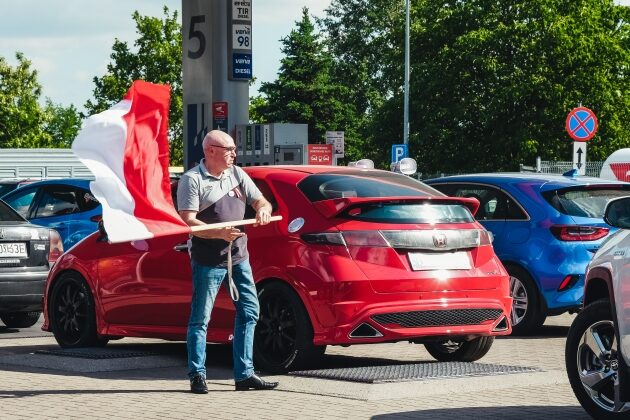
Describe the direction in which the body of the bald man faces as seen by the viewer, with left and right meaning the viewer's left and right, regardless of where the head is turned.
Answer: facing the viewer and to the right of the viewer

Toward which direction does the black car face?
away from the camera

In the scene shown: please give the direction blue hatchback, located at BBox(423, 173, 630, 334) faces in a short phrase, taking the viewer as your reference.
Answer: facing away from the viewer and to the left of the viewer

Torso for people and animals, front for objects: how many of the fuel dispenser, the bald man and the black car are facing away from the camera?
1

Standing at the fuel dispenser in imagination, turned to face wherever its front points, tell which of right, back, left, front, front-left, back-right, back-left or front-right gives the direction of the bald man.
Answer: front

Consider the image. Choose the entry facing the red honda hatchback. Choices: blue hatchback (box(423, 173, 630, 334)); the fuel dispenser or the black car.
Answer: the fuel dispenser

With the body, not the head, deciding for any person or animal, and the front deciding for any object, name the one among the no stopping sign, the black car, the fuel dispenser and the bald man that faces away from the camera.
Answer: the black car

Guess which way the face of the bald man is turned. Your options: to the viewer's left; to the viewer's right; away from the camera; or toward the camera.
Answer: to the viewer's right

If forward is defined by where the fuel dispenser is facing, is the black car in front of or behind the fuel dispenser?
in front

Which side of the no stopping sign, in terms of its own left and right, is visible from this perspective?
front

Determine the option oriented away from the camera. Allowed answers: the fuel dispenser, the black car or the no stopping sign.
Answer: the black car

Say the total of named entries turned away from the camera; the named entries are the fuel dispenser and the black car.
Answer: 1

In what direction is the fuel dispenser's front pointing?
toward the camera
